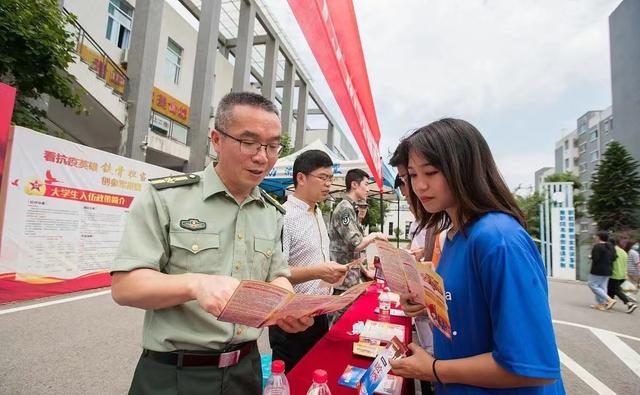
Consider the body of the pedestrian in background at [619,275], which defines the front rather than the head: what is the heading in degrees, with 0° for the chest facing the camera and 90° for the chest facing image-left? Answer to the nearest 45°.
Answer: approximately 90°

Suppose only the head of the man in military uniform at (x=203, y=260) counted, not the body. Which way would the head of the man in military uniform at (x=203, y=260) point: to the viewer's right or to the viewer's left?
to the viewer's right

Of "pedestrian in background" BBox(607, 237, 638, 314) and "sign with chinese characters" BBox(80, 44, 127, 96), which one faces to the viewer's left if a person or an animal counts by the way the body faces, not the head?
the pedestrian in background

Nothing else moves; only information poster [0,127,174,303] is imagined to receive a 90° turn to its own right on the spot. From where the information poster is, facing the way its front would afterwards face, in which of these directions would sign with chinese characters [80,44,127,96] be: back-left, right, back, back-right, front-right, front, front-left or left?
back-right

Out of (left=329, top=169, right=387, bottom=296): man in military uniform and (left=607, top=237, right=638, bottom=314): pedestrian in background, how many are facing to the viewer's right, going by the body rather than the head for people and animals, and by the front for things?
1

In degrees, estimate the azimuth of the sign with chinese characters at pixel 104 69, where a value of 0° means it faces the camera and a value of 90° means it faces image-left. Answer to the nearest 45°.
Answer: approximately 315°

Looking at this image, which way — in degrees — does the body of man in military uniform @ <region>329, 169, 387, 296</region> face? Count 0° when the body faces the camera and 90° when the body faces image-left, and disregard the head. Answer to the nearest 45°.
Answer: approximately 270°

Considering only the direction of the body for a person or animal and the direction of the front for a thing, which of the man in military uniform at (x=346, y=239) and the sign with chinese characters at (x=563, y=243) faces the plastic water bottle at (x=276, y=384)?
the sign with chinese characters

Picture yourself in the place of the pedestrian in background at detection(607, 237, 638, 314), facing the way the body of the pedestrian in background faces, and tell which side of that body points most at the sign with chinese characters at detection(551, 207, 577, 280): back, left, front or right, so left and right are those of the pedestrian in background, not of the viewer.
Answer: right
